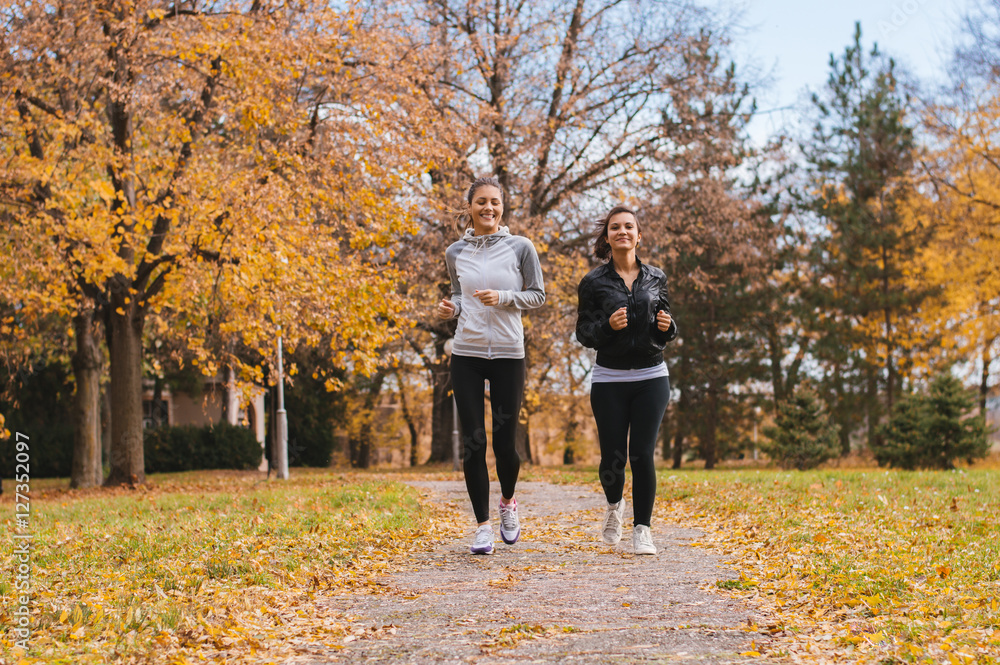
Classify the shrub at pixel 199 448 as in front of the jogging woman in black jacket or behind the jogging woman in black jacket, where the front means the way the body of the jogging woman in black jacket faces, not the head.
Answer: behind

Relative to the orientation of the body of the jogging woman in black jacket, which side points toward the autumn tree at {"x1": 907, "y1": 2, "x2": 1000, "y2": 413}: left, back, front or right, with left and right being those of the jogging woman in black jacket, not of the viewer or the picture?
back

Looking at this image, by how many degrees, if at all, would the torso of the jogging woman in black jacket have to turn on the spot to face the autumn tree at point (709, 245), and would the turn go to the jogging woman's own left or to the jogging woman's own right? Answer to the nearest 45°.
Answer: approximately 180°

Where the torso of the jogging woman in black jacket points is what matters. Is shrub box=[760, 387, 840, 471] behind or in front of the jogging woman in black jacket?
behind

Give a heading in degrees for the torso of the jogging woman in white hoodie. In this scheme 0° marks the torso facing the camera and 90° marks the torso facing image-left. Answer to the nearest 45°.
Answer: approximately 0°

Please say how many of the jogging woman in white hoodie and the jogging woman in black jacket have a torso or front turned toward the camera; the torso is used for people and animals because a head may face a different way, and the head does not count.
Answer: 2

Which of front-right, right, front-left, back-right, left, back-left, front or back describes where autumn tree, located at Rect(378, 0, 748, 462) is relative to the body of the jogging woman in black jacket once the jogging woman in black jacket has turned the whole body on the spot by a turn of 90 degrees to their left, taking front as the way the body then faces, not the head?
left
